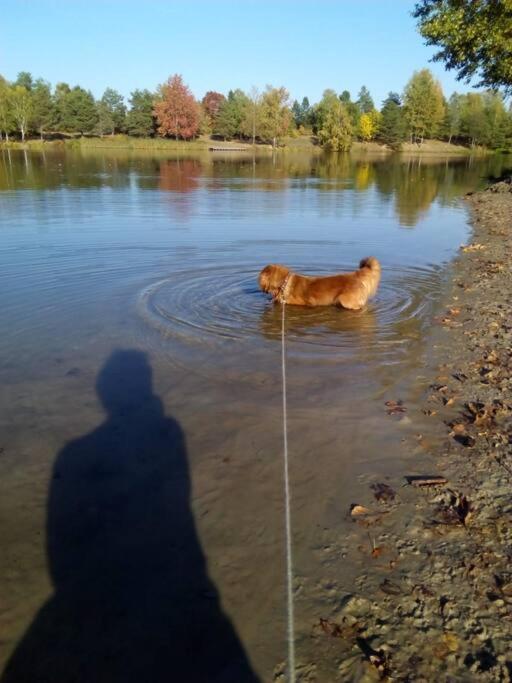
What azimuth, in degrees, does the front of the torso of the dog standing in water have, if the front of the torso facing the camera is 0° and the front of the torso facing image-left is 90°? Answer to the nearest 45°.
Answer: approximately 90°

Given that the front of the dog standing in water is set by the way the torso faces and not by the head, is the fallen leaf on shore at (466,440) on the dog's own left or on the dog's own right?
on the dog's own left

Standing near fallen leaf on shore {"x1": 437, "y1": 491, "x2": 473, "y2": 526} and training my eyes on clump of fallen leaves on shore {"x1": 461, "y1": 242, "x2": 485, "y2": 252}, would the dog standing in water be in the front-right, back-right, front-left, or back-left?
front-left

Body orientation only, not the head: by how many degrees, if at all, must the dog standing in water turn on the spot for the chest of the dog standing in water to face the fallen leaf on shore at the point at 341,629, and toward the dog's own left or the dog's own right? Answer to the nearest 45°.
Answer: approximately 90° to the dog's own left

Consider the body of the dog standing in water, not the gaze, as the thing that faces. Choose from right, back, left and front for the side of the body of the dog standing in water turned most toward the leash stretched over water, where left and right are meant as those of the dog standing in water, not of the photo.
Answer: left

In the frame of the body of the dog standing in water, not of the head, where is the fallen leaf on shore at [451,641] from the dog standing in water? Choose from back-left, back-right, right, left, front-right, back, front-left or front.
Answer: left

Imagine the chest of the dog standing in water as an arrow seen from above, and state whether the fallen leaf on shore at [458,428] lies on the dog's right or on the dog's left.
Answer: on the dog's left

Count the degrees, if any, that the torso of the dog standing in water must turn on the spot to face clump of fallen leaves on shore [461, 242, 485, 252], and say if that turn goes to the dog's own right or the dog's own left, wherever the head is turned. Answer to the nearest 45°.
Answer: approximately 135° to the dog's own right

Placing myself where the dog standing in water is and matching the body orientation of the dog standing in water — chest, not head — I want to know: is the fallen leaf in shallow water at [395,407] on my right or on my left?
on my left

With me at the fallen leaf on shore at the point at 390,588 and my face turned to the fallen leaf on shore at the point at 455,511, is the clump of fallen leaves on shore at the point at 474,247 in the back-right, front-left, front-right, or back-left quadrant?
front-left

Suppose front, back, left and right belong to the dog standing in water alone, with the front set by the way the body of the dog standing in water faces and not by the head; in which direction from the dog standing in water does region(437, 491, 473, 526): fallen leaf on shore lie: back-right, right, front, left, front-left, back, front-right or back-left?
left

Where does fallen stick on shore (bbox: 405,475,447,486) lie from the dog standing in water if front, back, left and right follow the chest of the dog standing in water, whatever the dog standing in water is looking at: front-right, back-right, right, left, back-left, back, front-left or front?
left

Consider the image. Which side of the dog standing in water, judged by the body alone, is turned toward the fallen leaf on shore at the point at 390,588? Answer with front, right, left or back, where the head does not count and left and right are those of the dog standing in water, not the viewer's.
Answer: left
